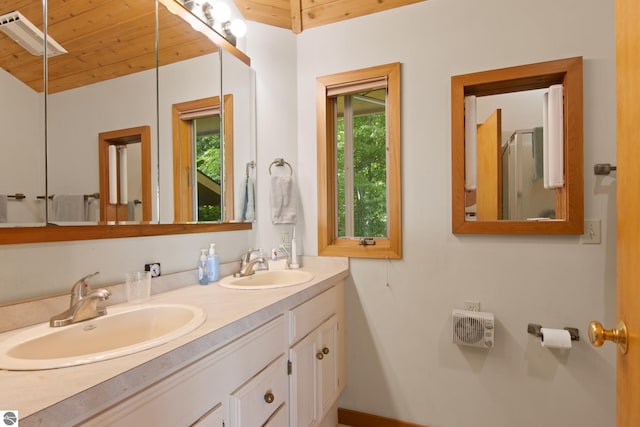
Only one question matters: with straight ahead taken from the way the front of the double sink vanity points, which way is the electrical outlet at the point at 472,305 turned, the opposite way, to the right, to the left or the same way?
to the right

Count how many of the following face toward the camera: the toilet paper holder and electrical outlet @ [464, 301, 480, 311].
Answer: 2

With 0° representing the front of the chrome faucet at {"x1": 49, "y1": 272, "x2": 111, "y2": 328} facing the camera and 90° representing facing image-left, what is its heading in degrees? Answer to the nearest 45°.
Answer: approximately 315°

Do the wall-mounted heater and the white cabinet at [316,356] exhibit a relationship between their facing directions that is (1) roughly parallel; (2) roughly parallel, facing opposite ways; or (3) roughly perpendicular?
roughly perpendicular

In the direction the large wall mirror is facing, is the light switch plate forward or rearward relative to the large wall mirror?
forward

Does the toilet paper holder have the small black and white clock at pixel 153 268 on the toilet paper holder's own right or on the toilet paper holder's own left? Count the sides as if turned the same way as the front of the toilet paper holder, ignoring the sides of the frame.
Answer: on the toilet paper holder's own right

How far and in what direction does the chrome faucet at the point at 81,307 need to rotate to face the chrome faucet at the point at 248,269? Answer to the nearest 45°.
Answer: approximately 90° to its left
